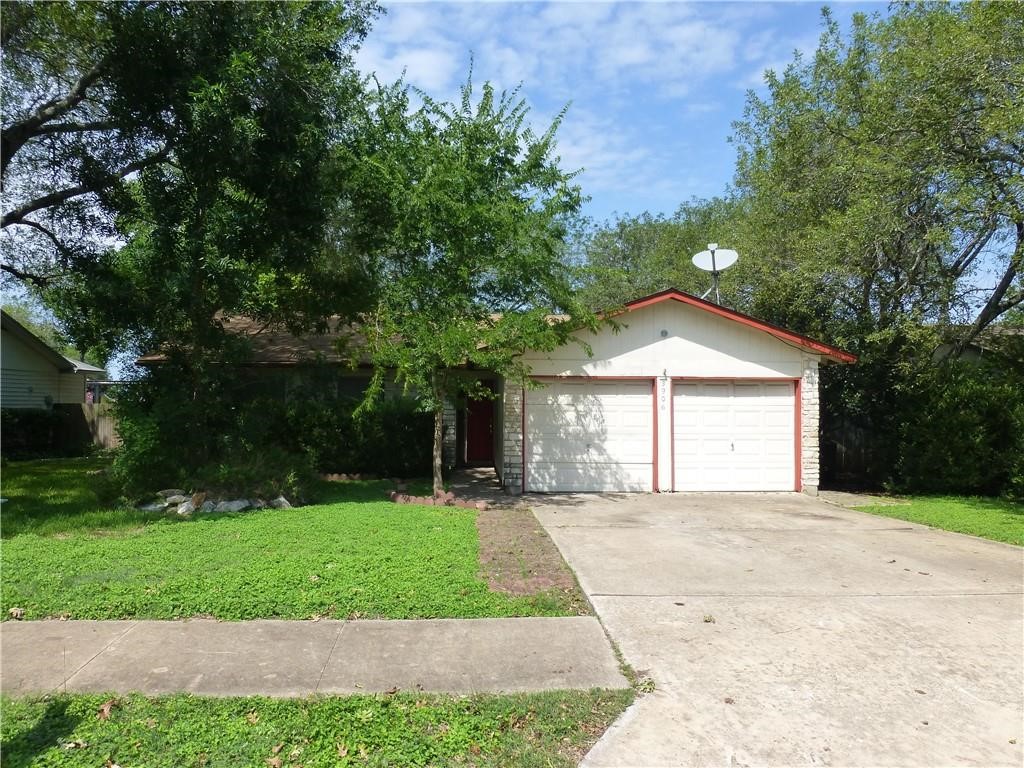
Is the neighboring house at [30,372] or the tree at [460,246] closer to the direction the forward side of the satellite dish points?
the tree

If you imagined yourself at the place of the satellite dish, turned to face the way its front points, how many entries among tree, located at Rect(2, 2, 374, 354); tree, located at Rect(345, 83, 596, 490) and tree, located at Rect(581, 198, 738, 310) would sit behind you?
1

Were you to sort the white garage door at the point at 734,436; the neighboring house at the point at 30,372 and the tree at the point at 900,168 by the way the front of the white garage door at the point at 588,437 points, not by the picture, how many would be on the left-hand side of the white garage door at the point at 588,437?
2

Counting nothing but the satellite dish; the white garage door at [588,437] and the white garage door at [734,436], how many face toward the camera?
3

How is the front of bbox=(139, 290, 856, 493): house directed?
toward the camera

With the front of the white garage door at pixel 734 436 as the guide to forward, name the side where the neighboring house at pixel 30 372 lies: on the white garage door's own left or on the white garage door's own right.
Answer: on the white garage door's own right

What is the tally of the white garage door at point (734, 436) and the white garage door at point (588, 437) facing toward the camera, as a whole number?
2

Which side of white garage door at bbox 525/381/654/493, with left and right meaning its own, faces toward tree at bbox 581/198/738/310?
back

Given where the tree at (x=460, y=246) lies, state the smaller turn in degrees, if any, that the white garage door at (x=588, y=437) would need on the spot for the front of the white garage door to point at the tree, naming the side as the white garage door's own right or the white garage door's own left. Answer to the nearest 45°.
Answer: approximately 45° to the white garage door's own right

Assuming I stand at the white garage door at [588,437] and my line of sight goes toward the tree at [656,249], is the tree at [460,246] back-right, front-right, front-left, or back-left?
back-left

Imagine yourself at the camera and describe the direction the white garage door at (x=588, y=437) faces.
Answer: facing the viewer

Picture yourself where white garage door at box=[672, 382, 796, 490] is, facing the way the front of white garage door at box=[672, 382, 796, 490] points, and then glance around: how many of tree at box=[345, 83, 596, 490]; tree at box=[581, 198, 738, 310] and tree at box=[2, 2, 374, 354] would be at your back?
1

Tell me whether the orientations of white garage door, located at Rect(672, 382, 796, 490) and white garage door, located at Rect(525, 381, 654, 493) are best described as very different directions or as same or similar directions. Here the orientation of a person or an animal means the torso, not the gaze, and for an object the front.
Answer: same or similar directions
